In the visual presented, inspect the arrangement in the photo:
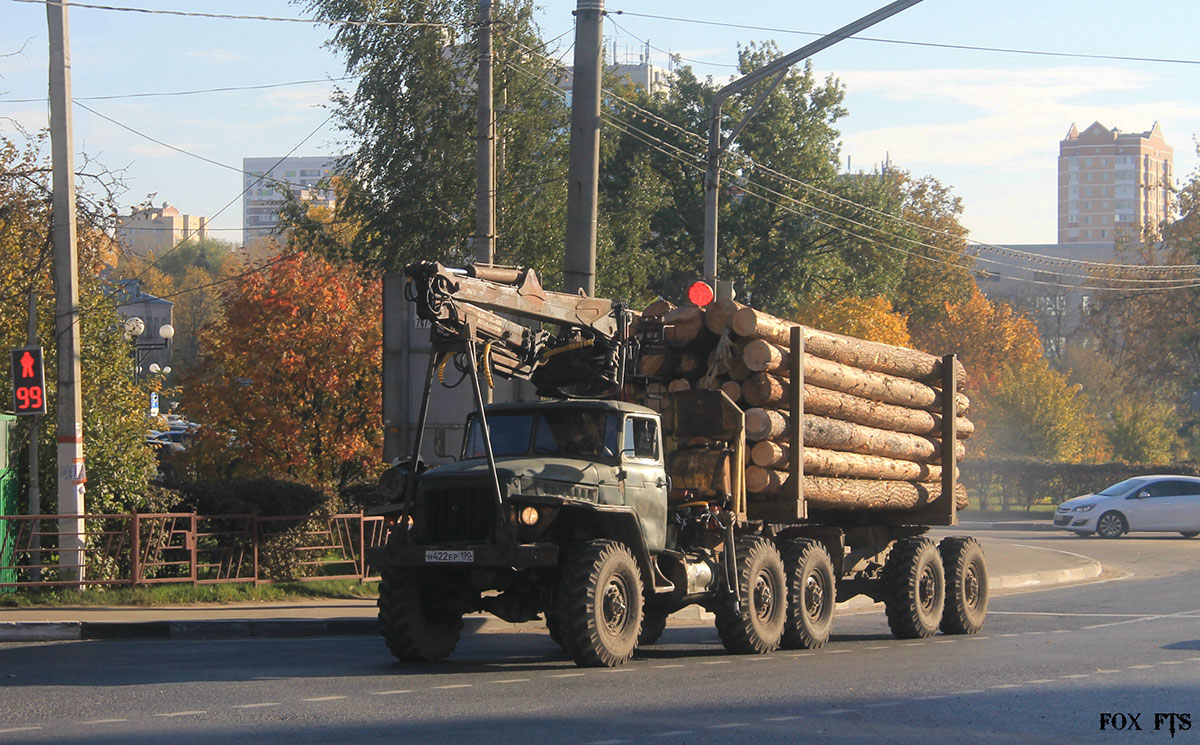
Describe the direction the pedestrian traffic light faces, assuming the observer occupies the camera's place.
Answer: facing the viewer

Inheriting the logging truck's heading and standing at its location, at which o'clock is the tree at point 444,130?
The tree is roughly at 4 o'clock from the logging truck.

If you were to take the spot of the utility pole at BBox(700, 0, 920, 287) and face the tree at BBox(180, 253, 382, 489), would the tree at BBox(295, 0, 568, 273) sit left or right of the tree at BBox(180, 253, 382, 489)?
right

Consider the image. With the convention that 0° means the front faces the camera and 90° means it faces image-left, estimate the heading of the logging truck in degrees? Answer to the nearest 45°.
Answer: approximately 45°

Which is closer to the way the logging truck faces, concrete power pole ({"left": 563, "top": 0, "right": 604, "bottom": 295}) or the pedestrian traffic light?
the pedestrian traffic light

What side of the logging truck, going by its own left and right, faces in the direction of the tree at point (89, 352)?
right

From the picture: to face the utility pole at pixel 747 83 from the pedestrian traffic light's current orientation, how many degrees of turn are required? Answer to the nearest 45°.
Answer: approximately 90° to its left

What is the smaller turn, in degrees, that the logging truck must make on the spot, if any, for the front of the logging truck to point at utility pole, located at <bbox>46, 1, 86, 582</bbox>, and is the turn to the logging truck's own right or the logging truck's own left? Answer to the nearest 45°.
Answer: approximately 90° to the logging truck's own right

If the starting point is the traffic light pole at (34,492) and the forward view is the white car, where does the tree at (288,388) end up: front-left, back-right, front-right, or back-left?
front-left

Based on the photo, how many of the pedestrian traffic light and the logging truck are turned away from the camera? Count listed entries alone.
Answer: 0
